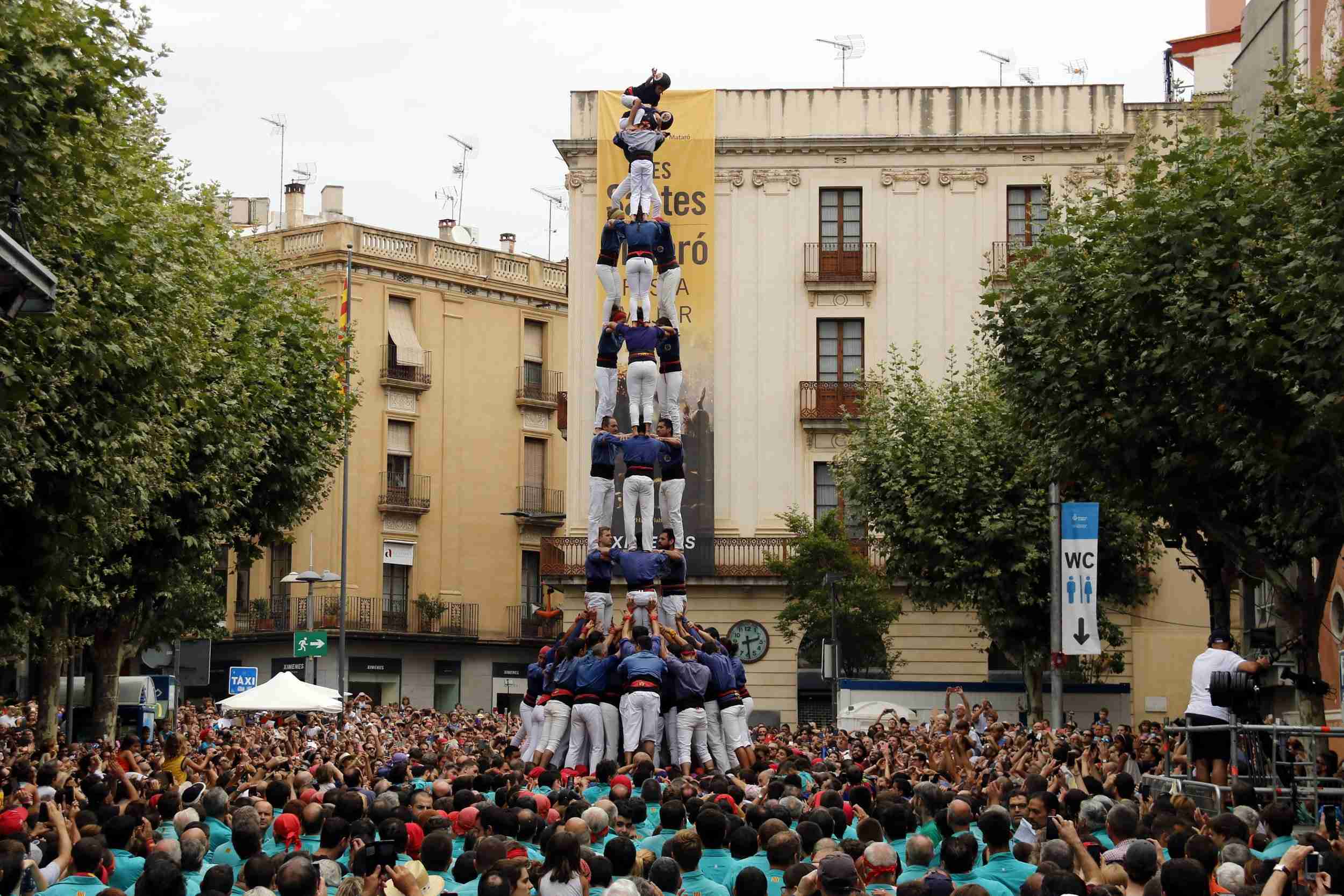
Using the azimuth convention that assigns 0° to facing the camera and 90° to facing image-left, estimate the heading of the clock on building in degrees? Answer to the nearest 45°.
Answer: approximately 0°

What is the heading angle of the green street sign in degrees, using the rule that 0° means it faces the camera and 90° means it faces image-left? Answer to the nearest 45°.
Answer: approximately 0°
